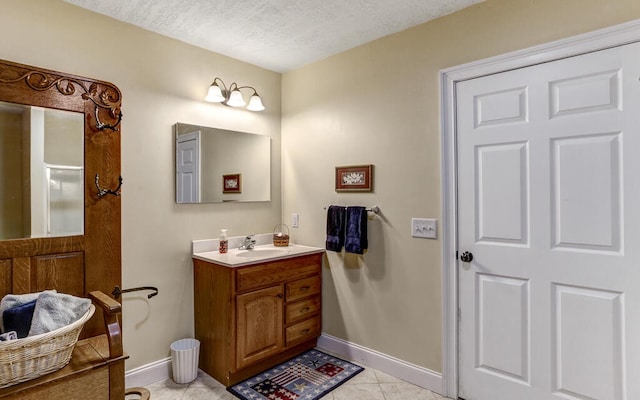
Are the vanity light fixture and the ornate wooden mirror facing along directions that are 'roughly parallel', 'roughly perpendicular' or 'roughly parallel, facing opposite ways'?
roughly parallel

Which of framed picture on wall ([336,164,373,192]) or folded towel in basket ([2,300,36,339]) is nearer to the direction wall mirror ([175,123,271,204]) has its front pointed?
the framed picture on wall

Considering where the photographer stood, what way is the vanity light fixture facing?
facing the viewer and to the right of the viewer

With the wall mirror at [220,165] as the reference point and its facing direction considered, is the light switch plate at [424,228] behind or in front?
in front

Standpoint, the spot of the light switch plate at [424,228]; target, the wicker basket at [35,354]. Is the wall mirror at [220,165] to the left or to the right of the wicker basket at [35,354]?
right

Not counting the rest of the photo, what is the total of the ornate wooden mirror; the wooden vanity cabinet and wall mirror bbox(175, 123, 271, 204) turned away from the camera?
0

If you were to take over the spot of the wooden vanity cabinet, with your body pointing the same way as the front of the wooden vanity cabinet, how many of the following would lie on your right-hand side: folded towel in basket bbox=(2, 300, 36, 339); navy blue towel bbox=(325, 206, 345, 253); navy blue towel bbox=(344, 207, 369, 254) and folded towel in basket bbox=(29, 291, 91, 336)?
2

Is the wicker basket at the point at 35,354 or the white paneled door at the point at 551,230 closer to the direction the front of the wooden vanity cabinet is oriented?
the white paneled door
